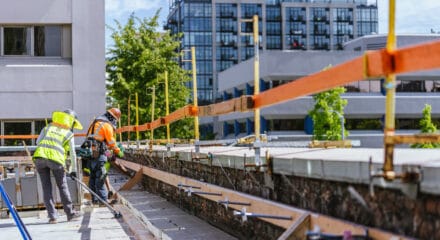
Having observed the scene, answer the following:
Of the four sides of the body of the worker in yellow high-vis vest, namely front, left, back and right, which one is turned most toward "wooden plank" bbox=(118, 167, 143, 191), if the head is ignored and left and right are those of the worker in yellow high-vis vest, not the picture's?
front

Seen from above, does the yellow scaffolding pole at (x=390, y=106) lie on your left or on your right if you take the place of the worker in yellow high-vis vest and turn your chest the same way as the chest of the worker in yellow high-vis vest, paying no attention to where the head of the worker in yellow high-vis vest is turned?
on your right

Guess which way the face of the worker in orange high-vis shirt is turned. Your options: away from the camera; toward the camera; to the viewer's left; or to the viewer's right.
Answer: to the viewer's right

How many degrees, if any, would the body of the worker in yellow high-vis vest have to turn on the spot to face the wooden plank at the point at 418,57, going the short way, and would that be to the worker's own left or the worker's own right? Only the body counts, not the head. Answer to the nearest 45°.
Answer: approximately 135° to the worker's own right

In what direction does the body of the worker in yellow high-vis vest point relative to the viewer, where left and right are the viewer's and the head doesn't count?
facing away from the viewer and to the right of the viewer

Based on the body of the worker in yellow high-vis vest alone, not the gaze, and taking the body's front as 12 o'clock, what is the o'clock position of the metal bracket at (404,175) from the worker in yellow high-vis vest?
The metal bracket is roughly at 4 o'clock from the worker in yellow high-vis vest.

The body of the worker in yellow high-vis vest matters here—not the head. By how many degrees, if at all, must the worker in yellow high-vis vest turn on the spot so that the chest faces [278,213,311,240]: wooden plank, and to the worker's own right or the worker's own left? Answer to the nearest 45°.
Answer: approximately 135° to the worker's own right

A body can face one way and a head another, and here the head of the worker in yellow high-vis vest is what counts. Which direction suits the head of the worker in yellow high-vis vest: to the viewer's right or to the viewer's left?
to the viewer's right

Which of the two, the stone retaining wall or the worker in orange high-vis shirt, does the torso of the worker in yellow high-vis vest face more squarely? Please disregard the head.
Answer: the worker in orange high-vis shirt

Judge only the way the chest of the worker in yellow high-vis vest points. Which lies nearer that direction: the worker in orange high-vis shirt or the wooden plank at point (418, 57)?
the worker in orange high-vis shirt
